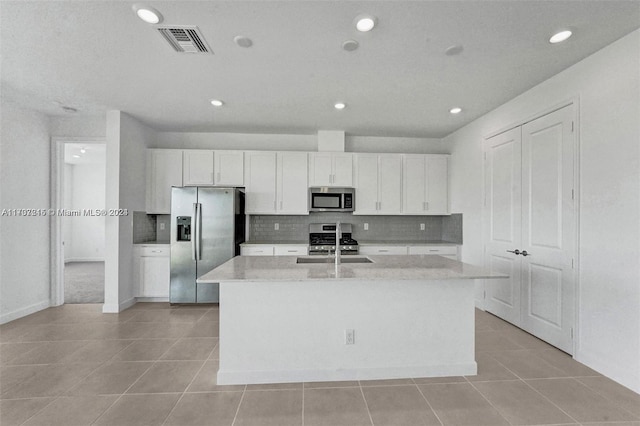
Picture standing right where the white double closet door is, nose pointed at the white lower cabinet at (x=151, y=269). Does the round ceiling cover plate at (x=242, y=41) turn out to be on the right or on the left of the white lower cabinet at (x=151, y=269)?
left

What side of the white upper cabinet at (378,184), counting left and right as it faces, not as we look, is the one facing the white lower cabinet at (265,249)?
right

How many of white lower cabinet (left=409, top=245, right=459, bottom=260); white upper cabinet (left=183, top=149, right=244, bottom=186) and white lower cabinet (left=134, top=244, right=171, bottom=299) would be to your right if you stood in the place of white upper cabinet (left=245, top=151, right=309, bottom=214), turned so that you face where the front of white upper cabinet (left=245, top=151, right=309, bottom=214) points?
2

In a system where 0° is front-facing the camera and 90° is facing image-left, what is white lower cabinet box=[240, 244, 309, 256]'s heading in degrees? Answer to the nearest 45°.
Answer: approximately 0°

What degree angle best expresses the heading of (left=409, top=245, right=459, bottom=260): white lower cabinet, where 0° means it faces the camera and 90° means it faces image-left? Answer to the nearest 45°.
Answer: approximately 0°

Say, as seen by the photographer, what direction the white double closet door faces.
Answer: facing the viewer and to the left of the viewer

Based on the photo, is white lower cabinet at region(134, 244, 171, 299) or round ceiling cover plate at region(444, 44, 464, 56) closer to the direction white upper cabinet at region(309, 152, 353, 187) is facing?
the round ceiling cover plate

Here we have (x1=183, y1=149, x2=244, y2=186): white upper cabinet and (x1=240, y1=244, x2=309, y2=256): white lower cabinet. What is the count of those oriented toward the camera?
2

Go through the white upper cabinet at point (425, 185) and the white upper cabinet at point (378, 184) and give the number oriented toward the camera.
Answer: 2

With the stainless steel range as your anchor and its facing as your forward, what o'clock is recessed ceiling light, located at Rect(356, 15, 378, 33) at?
The recessed ceiling light is roughly at 12 o'clock from the stainless steel range.

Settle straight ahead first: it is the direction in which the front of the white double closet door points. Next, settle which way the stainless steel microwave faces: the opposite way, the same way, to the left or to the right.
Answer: to the left

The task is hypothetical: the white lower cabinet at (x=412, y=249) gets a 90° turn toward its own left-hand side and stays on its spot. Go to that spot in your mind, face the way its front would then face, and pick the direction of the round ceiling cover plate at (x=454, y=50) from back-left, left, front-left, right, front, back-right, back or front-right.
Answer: right
